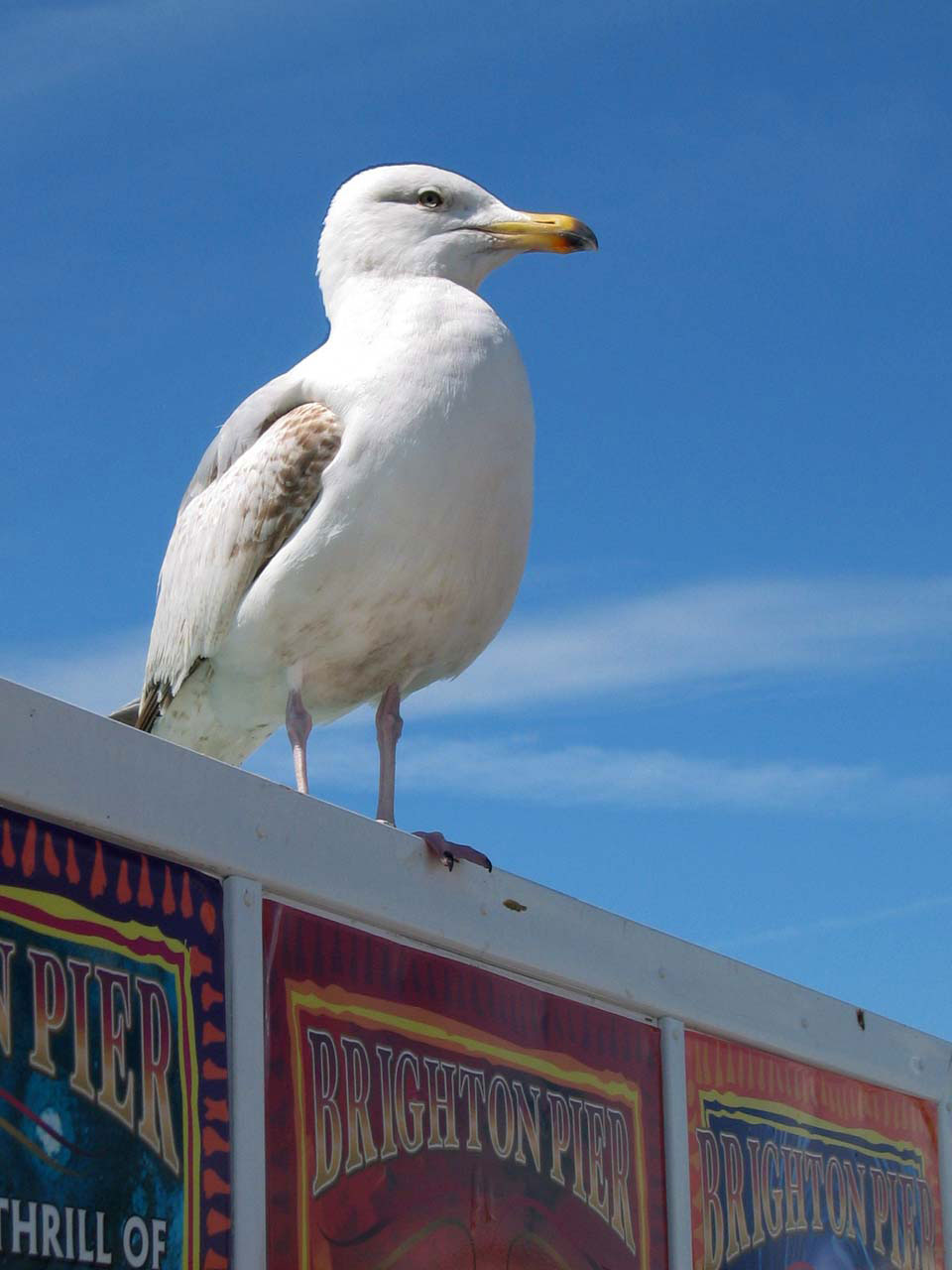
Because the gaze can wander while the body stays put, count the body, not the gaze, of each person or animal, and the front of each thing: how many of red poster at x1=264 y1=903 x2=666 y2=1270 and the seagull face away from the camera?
0

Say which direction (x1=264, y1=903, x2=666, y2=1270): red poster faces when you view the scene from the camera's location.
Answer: facing the viewer and to the right of the viewer

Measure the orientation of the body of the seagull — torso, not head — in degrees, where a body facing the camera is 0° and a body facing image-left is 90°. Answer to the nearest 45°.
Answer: approximately 315°
